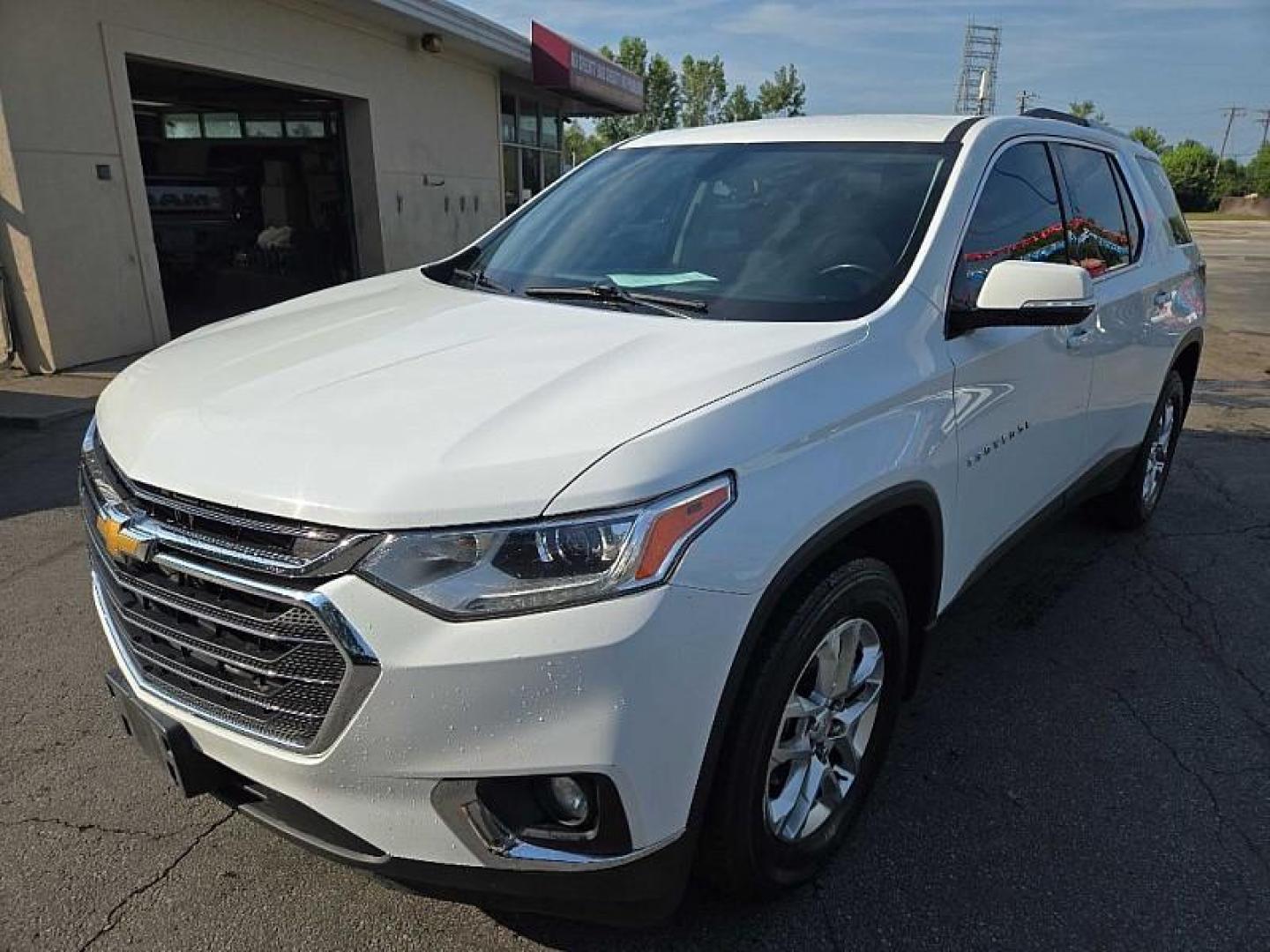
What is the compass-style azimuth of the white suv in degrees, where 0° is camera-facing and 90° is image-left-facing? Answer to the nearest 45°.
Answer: approximately 45°
